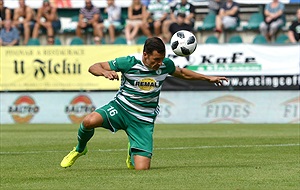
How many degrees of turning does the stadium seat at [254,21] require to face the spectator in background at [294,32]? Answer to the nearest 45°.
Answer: approximately 90° to its left

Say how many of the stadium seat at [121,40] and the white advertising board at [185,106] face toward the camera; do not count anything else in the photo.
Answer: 2

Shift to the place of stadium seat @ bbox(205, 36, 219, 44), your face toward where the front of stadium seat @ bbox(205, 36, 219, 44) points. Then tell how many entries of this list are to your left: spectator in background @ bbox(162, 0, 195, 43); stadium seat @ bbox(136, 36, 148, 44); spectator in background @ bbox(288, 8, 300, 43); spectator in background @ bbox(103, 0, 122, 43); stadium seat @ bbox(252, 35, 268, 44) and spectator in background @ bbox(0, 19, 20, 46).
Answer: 2

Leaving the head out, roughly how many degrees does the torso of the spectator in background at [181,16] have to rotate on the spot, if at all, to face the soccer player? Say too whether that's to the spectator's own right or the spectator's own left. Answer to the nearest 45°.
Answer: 0° — they already face them

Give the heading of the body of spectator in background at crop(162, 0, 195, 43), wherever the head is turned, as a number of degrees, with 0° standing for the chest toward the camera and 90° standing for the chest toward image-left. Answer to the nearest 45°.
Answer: approximately 0°

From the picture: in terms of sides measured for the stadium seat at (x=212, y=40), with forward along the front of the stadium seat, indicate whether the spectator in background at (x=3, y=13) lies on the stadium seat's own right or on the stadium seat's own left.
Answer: on the stadium seat's own right
